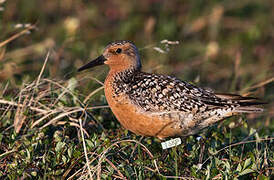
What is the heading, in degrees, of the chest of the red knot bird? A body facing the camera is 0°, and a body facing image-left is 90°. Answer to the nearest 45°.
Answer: approximately 90°
